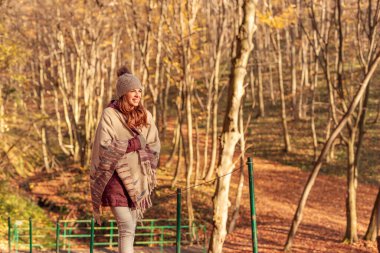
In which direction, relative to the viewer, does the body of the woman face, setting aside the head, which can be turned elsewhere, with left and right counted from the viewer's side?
facing the viewer and to the right of the viewer

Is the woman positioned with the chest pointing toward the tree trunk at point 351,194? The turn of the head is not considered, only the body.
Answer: no

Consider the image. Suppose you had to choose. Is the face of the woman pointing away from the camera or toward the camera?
toward the camera

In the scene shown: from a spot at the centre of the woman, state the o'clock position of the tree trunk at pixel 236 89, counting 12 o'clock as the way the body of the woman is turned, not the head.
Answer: The tree trunk is roughly at 8 o'clock from the woman.
